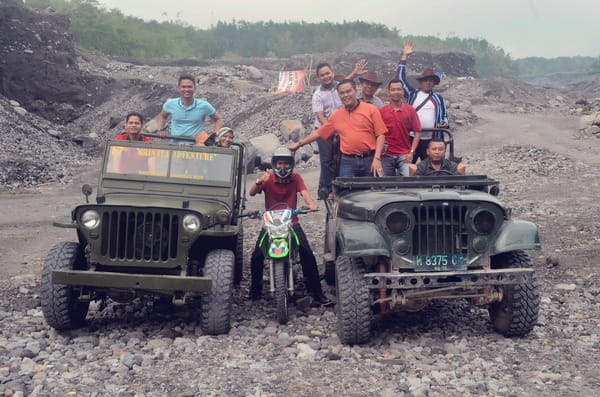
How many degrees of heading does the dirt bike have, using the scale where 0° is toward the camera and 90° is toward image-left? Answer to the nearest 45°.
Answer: approximately 0°

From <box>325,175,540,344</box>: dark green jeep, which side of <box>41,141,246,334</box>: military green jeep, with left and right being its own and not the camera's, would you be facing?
left

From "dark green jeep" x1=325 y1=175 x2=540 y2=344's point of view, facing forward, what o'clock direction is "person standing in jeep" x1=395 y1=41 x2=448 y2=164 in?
The person standing in jeep is roughly at 6 o'clock from the dark green jeep.

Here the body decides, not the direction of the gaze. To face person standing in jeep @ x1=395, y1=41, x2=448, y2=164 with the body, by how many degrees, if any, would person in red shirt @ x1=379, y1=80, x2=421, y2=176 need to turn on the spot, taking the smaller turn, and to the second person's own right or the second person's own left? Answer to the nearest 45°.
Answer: approximately 180°

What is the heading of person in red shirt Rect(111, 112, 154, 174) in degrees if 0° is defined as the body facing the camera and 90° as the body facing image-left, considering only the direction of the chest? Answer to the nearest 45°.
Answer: approximately 0°

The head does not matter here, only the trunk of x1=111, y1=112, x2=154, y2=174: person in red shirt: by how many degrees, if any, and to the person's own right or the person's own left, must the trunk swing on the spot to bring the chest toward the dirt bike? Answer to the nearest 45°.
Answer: approximately 45° to the person's own left

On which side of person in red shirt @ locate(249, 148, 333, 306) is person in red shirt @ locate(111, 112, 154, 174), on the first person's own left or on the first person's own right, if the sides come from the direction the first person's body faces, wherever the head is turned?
on the first person's own right

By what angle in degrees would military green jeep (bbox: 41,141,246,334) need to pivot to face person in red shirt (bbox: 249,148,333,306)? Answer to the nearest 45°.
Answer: approximately 135° to its left
